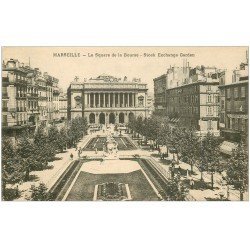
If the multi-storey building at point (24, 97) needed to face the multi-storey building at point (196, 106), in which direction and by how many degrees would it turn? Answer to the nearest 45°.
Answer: approximately 45° to its left

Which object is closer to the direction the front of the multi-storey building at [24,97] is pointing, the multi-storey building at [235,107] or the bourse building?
the multi-storey building

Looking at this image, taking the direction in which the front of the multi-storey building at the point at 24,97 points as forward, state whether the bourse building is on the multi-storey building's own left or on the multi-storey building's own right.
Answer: on the multi-storey building's own left

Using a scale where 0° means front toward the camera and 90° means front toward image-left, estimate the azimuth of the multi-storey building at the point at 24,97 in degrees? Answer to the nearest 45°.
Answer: approximately 315°

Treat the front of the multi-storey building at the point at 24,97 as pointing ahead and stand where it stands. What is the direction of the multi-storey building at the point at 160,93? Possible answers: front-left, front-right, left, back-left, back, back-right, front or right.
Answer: front-left

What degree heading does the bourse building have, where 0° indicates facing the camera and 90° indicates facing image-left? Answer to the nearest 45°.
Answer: approximately 0°

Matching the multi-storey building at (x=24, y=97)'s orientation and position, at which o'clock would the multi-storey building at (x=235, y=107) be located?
the multi-storey building at (x=235, y=107) is roughly at 11 o'clock from the multi-storey building at (x=24, y=97).
